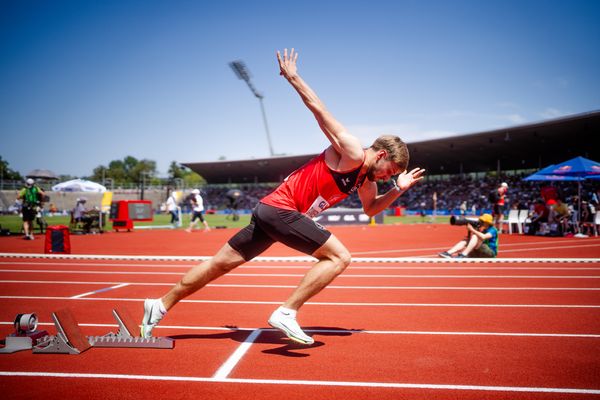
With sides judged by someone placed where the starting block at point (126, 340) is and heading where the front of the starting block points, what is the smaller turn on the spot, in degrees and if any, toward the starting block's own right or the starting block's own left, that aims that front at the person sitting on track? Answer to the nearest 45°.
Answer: approximately 45° to the starting block's own left

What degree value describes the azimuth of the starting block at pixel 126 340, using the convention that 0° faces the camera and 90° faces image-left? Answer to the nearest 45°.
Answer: approximately 270°

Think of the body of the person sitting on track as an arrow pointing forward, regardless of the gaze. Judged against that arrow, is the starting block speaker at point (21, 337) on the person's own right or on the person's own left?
on the person's own left

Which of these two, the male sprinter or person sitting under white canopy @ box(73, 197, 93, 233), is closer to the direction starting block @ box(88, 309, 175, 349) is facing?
the male sprinter

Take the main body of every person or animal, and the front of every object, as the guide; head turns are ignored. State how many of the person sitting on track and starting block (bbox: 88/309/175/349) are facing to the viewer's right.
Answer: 1

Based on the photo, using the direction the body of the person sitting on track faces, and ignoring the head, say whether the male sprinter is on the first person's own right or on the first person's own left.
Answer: on the first person's own left

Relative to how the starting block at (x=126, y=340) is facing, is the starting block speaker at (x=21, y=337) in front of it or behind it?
behind

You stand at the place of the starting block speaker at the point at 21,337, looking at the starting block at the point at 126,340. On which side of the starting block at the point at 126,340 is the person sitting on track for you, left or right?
left

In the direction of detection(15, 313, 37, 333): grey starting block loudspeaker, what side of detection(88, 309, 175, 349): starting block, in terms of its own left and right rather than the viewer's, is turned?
back

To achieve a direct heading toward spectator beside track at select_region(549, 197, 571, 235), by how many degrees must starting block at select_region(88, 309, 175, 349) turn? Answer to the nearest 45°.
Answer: approximately 45° to its left

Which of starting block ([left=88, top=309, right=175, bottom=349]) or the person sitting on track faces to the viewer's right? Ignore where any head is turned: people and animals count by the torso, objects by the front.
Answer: the starting block

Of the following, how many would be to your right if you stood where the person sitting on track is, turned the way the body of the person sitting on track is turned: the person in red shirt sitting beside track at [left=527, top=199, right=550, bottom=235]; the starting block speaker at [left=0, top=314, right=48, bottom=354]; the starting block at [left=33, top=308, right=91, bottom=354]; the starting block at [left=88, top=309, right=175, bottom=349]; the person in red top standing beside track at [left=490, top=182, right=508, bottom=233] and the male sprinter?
2

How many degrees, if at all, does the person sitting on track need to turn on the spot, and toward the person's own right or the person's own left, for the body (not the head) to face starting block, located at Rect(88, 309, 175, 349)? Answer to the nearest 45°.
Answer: approximately 90° to the person's own left

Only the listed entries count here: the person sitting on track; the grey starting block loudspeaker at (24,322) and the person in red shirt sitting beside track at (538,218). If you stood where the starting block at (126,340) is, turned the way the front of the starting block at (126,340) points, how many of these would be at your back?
1

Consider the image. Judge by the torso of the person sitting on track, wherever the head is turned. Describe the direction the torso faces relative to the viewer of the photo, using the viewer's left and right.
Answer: facing to the left of the viewer
